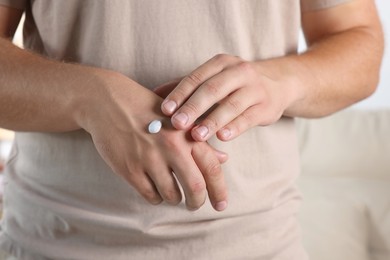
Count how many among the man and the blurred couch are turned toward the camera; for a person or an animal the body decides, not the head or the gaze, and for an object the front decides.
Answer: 2

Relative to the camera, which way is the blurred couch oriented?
toward the camera

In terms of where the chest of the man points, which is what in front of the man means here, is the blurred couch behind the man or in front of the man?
behind

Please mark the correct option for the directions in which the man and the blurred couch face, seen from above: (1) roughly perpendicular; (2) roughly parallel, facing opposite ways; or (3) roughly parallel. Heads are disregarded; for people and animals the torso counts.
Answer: roughly parallel

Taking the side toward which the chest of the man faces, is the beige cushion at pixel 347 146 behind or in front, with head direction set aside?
behind

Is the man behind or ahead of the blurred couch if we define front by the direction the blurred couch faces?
ahead

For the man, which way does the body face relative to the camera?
toward the camera
